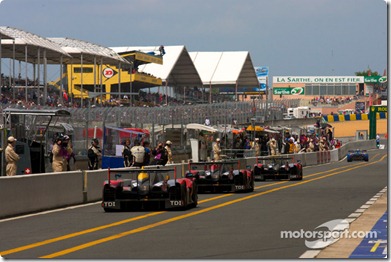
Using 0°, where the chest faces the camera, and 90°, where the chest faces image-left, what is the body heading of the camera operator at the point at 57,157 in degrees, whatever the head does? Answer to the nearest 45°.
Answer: approximately 270°

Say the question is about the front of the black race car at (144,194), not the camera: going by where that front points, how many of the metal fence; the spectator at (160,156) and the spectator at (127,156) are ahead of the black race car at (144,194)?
3

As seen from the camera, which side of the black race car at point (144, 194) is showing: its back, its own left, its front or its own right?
back

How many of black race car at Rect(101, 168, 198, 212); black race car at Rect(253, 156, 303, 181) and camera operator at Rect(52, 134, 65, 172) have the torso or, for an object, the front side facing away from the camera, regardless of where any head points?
2

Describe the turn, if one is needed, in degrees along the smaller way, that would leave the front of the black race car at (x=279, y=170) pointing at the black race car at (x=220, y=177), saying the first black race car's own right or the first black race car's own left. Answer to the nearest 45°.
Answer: approximately 180°

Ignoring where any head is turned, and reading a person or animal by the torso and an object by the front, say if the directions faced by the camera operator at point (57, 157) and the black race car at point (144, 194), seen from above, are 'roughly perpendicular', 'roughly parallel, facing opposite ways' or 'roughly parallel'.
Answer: roughly perpendicular

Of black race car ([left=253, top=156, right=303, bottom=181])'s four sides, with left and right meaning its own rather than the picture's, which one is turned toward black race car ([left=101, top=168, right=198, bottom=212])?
back

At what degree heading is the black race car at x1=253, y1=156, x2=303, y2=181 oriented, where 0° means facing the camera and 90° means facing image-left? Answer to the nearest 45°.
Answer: approximately 180°

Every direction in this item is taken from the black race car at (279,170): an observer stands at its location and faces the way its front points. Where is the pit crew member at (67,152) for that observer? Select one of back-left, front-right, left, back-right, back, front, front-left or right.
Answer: back-left
